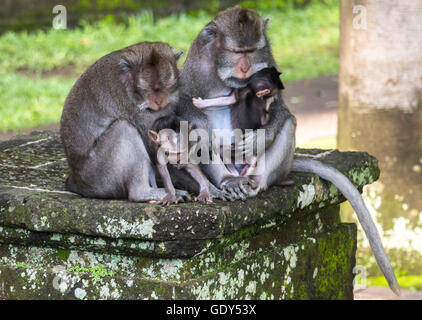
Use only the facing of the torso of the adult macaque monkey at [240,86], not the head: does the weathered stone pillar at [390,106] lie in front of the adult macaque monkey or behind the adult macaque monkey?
behind

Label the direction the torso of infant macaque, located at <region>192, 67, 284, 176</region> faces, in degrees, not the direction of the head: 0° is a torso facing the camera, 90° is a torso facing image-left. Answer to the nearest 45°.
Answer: approximately 225°

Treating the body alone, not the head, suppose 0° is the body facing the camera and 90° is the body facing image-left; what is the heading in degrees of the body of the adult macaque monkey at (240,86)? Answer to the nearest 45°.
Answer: approximately 0°

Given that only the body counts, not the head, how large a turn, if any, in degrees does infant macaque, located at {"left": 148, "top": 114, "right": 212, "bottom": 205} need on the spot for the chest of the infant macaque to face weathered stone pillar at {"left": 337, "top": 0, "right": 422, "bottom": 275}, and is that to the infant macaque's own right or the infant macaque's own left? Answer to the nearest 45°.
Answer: approximately 90° to the infant macaque's own left

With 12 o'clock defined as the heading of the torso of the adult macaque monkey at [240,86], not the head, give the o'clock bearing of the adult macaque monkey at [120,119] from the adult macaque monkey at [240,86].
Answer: the adult macaque monkey at [120,119] is roughly at 2 o'clock from the adult macaque monkey at [240,86].

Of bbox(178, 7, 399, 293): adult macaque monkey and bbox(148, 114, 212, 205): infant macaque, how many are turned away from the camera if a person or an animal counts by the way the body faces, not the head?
0

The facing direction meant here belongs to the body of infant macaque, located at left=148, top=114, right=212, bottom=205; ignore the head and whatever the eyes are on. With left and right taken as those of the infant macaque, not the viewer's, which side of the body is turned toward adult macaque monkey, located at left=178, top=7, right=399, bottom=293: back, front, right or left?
left

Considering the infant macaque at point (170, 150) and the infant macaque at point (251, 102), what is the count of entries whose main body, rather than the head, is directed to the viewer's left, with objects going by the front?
0

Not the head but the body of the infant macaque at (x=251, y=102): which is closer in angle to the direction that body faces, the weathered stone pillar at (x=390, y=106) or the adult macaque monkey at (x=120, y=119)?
the weathered stone pillar
